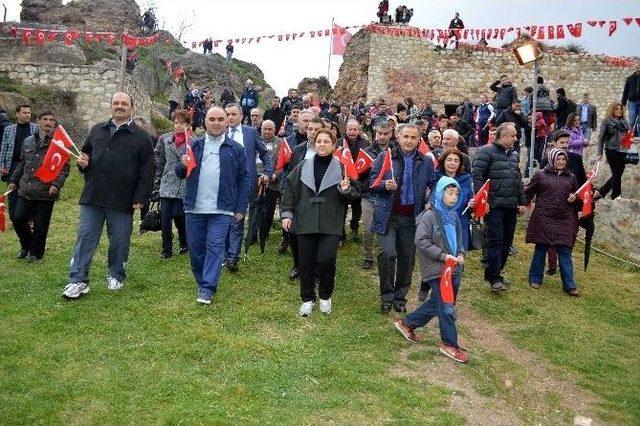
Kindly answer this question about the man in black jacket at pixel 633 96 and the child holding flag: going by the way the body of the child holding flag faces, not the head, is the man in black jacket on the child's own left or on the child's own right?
on the child's own left

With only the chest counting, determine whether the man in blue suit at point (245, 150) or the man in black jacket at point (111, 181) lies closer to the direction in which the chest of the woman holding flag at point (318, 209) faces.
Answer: the man in black jacket

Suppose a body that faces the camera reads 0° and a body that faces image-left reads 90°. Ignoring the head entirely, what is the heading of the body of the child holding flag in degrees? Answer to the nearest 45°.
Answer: approximately 315°

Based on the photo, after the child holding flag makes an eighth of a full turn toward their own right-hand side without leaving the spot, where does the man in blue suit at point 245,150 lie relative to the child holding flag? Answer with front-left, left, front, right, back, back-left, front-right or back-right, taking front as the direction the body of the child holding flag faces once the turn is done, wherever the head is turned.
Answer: back-right

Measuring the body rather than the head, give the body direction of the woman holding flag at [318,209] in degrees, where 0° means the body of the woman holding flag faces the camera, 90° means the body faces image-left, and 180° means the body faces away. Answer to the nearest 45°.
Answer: approximately 0°

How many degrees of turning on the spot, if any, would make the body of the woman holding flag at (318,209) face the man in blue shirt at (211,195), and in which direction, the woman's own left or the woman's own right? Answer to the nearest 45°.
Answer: approximately 90° to the woman's own right

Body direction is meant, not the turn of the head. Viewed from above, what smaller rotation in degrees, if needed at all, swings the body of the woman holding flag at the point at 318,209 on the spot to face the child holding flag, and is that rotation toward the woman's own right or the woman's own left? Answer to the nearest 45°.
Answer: approximately 45° to the woman's own left

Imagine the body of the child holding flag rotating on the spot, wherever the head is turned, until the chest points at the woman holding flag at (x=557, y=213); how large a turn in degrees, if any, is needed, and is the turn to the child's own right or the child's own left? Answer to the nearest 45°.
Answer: approximately 90° to the child's own left
